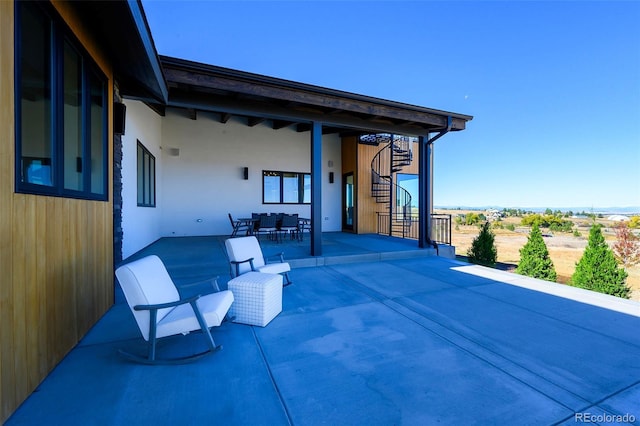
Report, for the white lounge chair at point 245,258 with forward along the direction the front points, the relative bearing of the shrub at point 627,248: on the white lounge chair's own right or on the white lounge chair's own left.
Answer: on the white lounge chair's own left

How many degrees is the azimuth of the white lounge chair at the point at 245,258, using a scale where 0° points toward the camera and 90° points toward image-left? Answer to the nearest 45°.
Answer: approximately 315°

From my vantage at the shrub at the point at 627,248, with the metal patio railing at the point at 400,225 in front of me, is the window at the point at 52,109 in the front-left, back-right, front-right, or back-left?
front-left

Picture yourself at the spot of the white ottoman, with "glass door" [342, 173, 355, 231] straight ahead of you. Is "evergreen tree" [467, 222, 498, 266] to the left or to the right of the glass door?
right

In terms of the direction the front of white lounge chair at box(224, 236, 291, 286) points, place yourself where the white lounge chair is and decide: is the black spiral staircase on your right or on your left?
on your left

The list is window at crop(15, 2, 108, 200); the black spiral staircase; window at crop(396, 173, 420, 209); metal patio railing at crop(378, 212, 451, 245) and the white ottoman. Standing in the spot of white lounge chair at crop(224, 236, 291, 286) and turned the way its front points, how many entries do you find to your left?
3

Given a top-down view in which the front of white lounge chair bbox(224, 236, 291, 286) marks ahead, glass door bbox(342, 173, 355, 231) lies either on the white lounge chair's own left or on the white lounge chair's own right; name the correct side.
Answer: on the white lounge chair's own left

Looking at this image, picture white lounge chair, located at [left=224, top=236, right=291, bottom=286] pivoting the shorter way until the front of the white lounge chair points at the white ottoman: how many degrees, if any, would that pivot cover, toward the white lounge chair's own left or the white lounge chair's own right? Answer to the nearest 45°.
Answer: approximately 45° to the white lounge chair's own right

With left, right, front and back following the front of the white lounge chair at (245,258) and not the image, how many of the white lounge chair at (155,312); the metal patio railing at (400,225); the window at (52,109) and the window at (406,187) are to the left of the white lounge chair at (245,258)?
2

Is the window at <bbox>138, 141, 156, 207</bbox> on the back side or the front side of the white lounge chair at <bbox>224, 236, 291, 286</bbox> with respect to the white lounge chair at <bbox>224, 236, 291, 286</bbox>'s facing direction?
on the back side

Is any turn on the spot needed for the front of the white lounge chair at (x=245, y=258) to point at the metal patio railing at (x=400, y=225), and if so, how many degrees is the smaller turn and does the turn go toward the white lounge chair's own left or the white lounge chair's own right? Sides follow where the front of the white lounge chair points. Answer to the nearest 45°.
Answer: approximately 90° to the white lounge chair's own left

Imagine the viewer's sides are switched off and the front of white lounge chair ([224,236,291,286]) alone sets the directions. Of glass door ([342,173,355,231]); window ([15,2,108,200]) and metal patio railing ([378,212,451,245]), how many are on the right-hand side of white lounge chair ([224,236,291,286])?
1

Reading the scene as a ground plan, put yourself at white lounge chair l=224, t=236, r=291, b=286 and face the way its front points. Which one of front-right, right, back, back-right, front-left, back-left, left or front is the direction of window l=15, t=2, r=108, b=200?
right

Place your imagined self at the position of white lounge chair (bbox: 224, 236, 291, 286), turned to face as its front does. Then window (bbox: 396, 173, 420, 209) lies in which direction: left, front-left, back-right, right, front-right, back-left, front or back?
left

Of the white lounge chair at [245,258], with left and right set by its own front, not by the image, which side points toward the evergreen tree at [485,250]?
left
